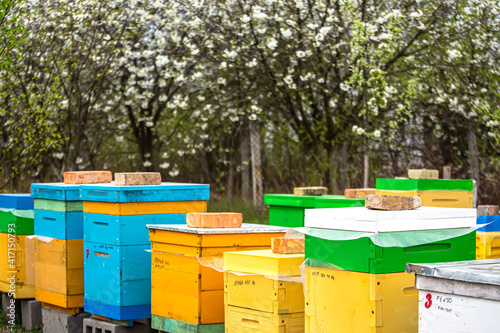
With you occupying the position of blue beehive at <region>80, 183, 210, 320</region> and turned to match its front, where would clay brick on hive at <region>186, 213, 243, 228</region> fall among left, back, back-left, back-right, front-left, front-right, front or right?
left

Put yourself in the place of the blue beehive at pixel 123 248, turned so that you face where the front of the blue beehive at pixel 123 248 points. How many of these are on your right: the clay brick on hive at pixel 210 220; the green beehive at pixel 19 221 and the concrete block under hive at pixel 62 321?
2

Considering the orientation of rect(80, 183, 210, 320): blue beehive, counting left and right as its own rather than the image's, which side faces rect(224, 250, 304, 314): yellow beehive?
left

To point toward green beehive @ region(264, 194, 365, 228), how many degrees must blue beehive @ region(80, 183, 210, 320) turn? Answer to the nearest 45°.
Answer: approximately 180°

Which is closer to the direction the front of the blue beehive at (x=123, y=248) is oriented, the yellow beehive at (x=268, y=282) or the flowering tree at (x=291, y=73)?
the yellow beehive

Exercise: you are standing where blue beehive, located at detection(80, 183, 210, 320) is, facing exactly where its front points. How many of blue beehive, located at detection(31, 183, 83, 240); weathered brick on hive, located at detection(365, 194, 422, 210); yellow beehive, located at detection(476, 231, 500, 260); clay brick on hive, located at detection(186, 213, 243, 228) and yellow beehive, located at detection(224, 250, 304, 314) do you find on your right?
1

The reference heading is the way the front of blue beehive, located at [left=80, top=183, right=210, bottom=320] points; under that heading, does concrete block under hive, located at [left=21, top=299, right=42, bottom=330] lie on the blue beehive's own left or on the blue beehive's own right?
on the blue beehive's own right

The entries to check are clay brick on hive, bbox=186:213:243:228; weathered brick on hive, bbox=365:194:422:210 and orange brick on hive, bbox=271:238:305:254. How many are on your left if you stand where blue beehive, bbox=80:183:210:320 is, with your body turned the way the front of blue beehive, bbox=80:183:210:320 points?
3

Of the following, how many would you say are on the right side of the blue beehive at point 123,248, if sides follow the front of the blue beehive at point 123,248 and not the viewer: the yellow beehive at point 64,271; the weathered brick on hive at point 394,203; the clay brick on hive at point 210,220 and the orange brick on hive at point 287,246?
1

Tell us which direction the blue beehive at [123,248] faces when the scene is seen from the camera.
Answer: facing the viewer and to the left of the viewer

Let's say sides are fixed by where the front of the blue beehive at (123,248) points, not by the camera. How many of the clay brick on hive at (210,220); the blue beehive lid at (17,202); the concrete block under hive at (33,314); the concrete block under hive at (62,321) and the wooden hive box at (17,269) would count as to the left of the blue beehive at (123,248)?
1

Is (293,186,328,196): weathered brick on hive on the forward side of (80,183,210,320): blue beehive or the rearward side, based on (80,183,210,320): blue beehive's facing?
on the rearward side
